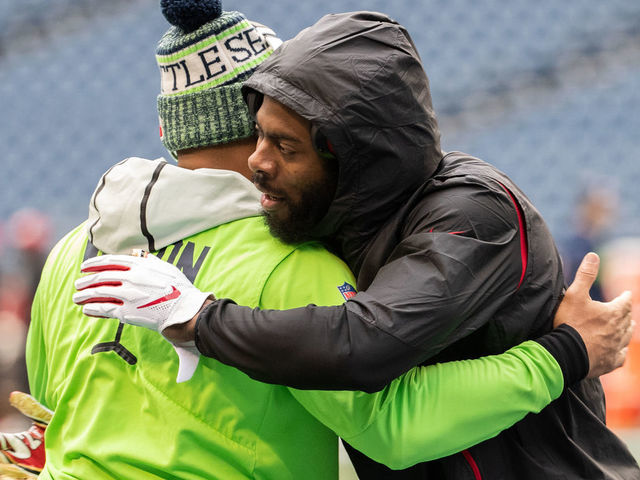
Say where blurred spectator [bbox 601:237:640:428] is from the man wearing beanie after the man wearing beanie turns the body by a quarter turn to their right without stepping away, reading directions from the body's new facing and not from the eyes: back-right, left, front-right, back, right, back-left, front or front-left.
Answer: left

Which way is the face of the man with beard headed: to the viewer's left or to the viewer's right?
to the viewer's left

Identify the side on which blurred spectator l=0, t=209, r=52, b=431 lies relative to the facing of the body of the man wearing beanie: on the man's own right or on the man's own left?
on the man's own left

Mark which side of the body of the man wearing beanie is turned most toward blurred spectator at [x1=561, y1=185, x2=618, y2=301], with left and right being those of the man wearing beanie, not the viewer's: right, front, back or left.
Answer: front

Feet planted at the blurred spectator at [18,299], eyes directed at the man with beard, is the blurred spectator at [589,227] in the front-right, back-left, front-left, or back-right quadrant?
front-left

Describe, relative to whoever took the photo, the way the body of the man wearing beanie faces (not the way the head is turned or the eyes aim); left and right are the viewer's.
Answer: facing away from the viewer and to the right of the viewer

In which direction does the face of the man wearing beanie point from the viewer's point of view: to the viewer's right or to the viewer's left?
to the viewer's right

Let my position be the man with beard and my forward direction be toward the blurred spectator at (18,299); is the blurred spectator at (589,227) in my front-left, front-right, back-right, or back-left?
front-right
